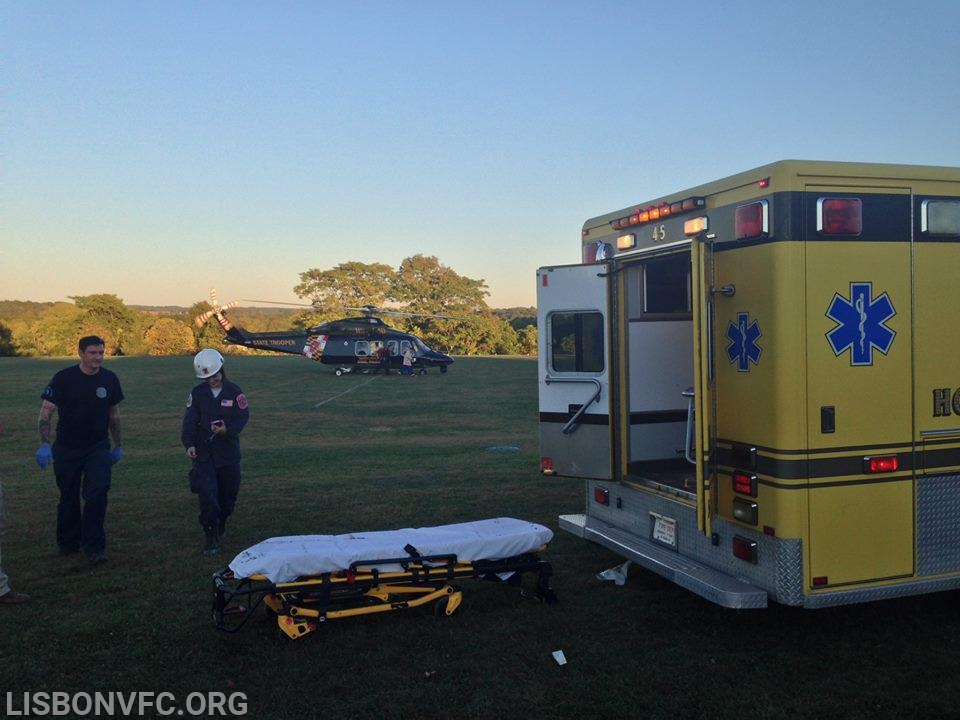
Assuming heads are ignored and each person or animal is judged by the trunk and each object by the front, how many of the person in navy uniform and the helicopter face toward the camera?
1

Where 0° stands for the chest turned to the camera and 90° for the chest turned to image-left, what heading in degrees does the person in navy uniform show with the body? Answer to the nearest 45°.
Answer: approximately 0°

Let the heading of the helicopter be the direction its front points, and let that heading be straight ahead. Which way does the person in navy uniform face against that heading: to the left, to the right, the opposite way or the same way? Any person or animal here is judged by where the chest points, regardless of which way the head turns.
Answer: to the right

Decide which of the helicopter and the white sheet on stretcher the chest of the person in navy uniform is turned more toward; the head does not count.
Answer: the white sheet on stretcher

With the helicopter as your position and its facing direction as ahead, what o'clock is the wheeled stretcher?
The wheeled stretcher is roughly at 3 o'clock from the helicopter.

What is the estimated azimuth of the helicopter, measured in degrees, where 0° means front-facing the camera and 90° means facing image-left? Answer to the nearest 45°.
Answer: approximately 270°

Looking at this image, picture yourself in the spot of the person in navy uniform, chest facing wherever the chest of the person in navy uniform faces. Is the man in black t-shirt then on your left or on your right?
on your right

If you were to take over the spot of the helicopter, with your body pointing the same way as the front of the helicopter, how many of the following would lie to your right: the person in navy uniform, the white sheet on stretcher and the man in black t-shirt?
3

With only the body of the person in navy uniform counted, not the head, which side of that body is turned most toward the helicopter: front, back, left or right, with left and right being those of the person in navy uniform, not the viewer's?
back

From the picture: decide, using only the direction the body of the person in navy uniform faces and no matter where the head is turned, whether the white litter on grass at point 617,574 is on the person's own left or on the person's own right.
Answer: on the person's own left
